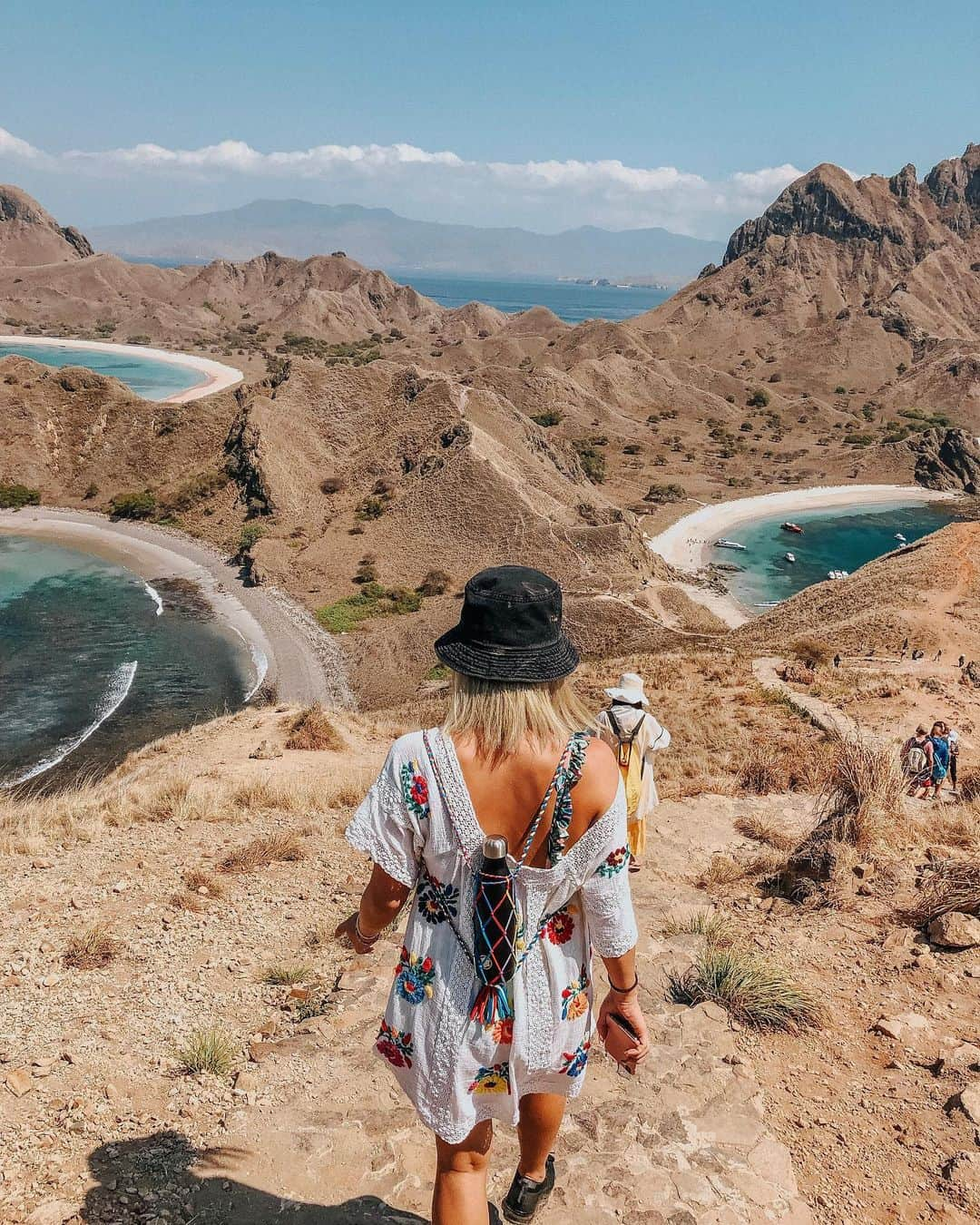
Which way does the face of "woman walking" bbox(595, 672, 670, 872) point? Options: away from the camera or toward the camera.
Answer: away from the camera

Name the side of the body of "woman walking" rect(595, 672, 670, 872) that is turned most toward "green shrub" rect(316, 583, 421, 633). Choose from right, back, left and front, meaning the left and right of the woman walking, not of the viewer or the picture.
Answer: front

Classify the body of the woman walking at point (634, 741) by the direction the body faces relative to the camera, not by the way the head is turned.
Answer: away from the camera

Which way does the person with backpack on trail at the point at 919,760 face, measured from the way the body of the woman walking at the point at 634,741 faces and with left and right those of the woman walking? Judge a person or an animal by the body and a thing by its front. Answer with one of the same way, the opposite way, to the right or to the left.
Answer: the same way

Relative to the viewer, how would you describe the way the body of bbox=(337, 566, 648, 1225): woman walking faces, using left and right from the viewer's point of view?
facing away from the viewer

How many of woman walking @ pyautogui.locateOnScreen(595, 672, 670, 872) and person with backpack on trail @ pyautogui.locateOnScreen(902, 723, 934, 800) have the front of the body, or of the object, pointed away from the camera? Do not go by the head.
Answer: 2

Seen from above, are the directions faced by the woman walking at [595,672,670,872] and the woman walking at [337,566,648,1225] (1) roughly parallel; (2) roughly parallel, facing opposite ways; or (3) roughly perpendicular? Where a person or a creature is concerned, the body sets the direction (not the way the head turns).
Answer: roughly parallel

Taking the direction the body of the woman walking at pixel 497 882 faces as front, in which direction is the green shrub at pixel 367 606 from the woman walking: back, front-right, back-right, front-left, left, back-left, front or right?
front

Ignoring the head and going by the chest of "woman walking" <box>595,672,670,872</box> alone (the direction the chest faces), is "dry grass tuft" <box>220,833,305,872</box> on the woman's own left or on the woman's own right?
on the woman's own left

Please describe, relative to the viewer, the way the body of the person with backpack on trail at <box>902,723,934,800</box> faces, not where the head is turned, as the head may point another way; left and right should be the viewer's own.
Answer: facing away from the viewer

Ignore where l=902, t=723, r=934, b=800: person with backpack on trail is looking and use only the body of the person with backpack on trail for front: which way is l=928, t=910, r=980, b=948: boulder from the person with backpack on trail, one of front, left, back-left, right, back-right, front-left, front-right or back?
back

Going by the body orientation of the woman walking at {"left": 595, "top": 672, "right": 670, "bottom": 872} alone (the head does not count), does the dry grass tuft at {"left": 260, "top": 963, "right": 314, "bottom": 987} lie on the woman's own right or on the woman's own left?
on the woman's own left

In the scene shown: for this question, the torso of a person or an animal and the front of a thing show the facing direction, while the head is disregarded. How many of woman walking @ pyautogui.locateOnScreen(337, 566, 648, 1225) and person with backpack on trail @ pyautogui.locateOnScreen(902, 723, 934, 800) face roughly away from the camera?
2

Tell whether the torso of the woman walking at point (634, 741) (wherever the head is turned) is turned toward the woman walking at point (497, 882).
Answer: no

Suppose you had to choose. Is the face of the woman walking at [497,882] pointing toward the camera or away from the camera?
away from the camera
